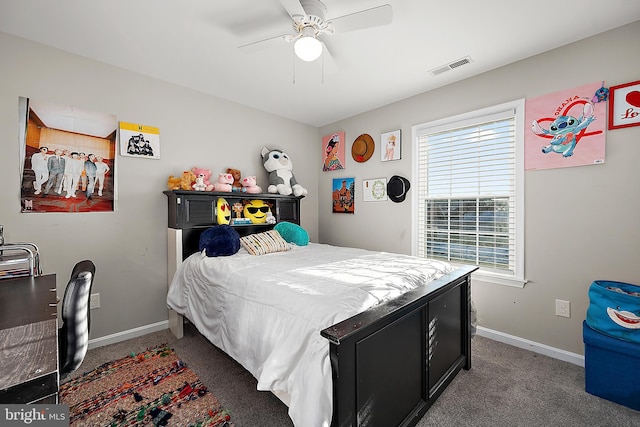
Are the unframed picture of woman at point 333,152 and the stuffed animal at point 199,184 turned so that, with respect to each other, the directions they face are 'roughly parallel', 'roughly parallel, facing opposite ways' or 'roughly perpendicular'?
roughly perpendicular

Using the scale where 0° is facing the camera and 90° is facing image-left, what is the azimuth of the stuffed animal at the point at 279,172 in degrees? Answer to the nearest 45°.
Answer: approximately 315°

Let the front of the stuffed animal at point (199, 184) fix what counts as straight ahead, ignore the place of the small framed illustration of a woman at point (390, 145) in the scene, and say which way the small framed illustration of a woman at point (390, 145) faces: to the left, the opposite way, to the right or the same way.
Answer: to the right

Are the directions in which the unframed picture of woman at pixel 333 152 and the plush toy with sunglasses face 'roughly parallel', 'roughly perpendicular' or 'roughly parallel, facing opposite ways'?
roughly perpendicular

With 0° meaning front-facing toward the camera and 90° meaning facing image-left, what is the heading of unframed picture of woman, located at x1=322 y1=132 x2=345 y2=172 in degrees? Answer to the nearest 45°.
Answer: approximately 45°

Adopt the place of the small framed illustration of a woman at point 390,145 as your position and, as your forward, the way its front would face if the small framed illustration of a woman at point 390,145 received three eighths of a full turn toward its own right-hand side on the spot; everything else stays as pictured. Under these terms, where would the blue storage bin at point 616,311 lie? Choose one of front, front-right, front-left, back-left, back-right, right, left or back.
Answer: back-right
